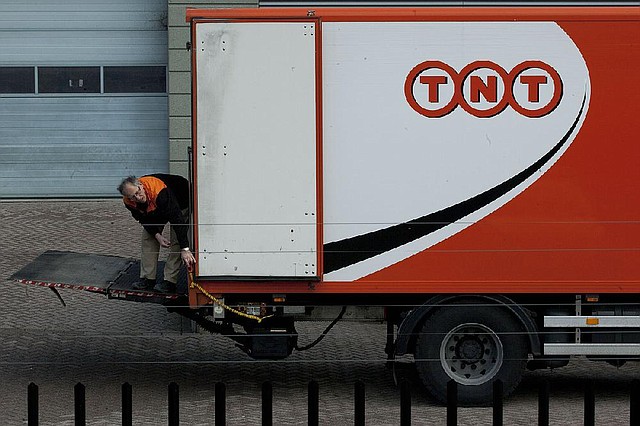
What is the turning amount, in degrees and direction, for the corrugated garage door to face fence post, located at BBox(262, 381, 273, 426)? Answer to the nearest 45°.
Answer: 0° — it already faces it

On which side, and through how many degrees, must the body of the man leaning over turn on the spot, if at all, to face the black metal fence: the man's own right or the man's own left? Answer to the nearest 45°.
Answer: approximately 45° to the man's own left

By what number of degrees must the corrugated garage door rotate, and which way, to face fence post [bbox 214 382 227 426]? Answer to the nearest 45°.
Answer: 0° — it already faces it

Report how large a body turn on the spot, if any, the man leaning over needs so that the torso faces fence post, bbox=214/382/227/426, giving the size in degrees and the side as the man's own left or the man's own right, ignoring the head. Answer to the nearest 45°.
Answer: approximately 45° to the man's own left

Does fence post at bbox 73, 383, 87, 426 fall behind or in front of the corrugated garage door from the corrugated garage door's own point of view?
in front

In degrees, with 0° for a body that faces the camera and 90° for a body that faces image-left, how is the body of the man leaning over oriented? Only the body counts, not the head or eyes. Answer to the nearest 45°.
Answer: approximately 45°

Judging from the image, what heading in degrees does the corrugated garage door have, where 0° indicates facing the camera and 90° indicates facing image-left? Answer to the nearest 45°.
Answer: approximately 0°

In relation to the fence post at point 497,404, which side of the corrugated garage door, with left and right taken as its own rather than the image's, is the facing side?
front

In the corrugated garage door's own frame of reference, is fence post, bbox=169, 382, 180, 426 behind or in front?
in front

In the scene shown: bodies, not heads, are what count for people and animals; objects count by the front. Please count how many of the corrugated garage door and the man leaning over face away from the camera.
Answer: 0
